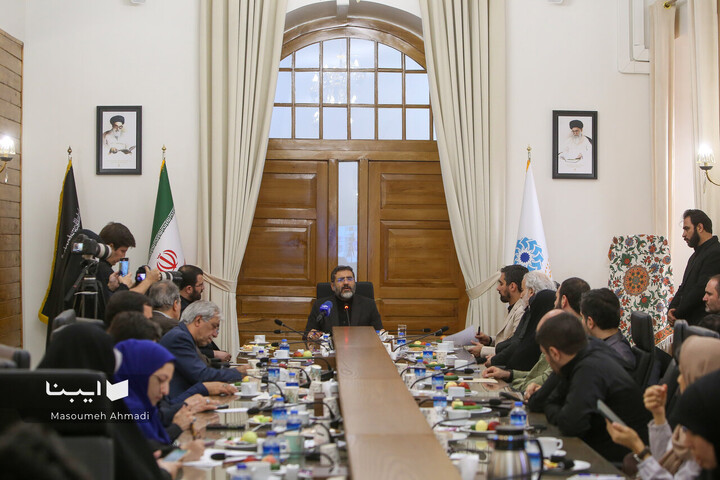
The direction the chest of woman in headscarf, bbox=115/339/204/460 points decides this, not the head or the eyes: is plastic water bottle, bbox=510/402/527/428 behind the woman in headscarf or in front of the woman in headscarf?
in front

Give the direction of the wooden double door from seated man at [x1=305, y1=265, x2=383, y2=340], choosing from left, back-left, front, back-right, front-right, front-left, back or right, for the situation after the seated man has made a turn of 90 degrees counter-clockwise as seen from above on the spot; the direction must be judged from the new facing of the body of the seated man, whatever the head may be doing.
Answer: left

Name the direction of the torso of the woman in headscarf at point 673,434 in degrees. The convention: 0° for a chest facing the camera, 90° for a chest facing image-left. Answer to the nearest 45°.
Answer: approximately 90°

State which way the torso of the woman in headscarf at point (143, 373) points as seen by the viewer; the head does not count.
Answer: to the viewer's right

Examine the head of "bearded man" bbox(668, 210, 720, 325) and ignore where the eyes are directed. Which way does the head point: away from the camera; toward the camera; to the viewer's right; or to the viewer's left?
to the viewer's left

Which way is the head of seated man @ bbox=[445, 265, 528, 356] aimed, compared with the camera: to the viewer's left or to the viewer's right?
to the viewer's left

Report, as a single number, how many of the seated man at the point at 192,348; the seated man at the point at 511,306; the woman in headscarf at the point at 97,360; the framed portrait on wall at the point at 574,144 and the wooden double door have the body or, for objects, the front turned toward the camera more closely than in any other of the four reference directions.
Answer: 2

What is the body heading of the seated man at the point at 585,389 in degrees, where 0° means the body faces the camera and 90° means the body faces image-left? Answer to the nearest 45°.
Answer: approximately 135°

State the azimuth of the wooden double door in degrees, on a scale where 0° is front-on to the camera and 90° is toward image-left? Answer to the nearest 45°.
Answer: approximately 0°

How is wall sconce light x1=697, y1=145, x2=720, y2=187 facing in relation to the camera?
to the viewer's left

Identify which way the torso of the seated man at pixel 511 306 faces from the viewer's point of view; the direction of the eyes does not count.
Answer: to the viewer's left

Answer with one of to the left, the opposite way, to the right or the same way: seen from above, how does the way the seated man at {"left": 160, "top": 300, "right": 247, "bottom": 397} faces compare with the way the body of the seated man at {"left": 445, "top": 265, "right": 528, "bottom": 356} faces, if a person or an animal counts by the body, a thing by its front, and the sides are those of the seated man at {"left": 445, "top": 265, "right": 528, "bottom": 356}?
the opposite way

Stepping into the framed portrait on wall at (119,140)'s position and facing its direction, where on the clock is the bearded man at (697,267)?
The bearded man is roughly at 10 o'clock from the framed portrait on wall.

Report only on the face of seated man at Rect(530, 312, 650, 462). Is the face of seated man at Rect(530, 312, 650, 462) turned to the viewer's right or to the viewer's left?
to the viewer's left

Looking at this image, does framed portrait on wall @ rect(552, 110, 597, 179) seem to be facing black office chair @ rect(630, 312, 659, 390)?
yes

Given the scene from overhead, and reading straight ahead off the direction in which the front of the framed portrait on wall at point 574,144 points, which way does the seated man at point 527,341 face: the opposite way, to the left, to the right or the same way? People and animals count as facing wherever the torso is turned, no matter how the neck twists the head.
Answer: to the right

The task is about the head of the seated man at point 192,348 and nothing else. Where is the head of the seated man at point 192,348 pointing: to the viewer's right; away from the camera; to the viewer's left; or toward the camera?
to the viewer's right

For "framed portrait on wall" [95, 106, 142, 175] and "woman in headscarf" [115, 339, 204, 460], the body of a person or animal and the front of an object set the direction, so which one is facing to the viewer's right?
the woman in headscarf

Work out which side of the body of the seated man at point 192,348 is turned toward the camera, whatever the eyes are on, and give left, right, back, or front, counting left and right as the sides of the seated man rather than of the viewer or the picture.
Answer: right
